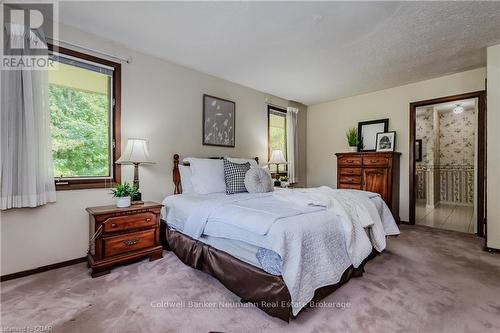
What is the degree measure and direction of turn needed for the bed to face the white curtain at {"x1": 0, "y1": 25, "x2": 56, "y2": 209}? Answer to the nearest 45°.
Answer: approximately 135° to its right

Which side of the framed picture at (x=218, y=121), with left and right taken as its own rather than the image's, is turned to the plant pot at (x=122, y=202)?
right

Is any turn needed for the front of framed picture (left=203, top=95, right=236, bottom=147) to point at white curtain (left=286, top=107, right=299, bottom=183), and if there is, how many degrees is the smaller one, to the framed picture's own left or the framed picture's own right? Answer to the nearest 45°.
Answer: approximately 90° to the framed picture's own left

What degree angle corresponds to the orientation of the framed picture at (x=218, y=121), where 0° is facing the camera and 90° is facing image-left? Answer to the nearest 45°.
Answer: approximately 315°

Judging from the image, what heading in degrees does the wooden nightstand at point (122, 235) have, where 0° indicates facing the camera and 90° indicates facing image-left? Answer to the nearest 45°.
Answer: approximately 315°

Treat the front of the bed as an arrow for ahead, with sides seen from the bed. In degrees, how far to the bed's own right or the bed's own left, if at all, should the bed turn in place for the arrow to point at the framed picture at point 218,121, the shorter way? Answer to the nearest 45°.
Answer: approximately 180°

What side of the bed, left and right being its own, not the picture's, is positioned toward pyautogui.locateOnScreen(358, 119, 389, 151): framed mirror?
left

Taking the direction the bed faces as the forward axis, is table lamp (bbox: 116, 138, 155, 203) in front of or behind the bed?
behind
